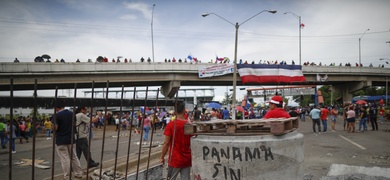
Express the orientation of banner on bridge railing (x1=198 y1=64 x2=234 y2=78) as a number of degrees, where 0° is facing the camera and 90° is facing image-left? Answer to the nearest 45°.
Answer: approximately 0°

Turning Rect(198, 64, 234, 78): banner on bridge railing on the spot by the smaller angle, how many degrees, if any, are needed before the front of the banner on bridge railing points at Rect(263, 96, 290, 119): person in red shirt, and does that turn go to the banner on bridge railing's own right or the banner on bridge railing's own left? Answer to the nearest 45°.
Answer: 0° — it already faces them

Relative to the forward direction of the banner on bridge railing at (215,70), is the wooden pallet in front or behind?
in front

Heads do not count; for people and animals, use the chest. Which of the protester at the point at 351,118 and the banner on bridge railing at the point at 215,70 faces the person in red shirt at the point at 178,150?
the banner on bridge railing

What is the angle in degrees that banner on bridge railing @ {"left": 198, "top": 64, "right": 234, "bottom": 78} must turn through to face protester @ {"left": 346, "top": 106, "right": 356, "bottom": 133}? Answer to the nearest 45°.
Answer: approximately 45° to its left
